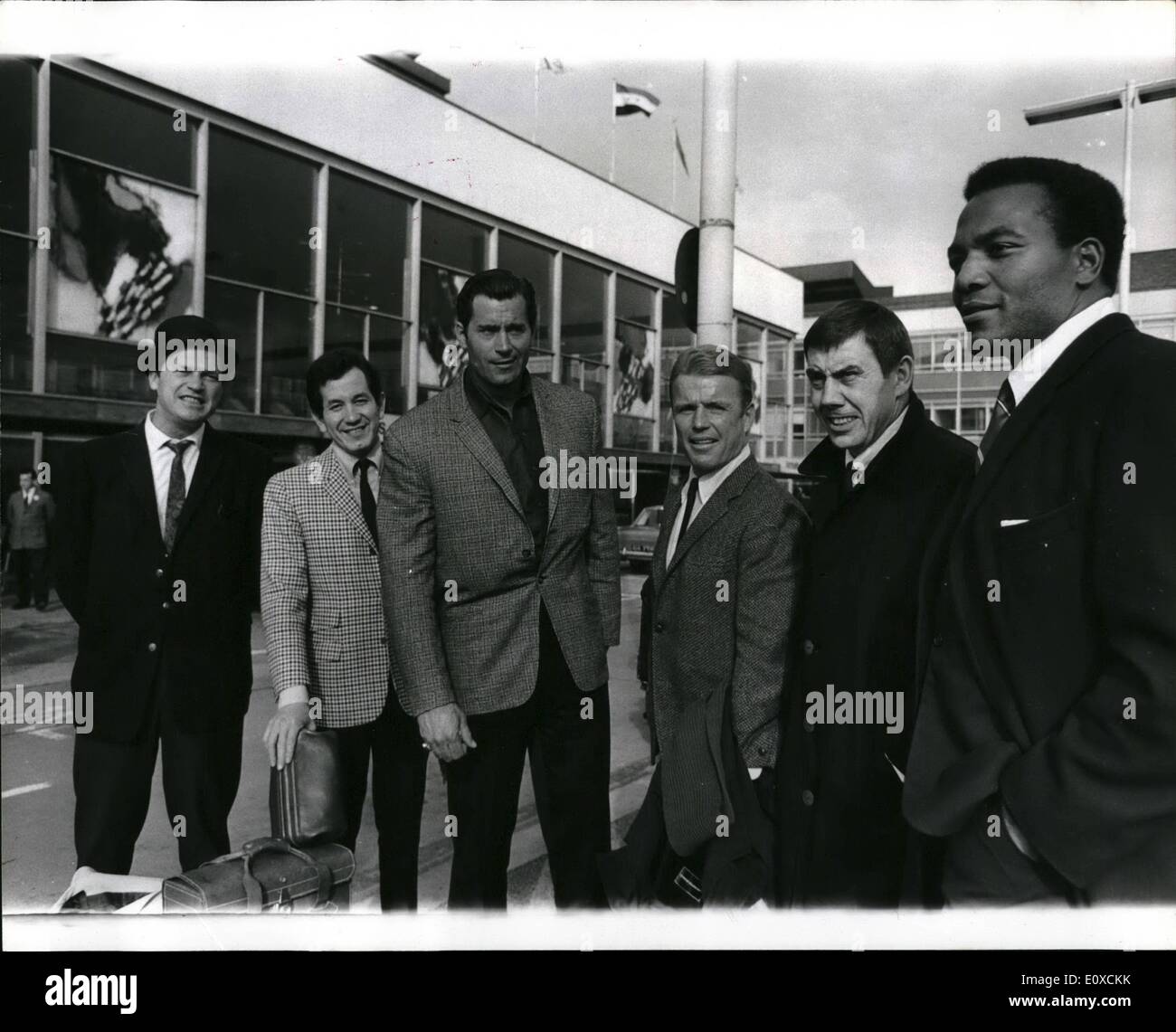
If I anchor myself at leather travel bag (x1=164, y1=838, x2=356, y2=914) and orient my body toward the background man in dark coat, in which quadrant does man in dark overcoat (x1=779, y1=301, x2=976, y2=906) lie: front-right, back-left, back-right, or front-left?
back-right

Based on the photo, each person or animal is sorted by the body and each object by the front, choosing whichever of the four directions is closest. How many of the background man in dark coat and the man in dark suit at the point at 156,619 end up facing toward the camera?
2

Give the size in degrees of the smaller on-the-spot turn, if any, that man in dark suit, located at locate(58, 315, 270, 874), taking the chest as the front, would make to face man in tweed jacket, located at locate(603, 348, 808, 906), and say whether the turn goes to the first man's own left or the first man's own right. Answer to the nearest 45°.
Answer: approximately 45° to the first man's own left

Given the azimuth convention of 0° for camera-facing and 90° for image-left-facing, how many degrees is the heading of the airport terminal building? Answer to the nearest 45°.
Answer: approximately 315°

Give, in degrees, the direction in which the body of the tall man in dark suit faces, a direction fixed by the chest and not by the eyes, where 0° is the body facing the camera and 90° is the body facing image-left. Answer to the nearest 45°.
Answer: approximately 45°
